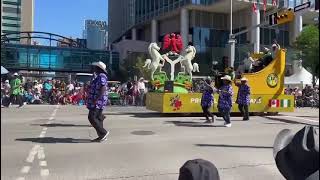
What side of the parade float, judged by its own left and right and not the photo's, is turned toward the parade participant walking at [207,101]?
left

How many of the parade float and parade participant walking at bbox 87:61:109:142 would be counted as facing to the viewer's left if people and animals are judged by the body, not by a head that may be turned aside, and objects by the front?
2

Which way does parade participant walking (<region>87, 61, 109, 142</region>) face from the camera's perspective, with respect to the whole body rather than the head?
to the viewer's left

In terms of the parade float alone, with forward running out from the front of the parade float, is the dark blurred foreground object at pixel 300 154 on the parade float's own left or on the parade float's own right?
on the parade float's own left

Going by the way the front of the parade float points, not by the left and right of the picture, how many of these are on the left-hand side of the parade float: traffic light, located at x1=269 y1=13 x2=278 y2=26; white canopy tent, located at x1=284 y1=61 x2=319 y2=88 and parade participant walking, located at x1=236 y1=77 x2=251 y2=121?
1

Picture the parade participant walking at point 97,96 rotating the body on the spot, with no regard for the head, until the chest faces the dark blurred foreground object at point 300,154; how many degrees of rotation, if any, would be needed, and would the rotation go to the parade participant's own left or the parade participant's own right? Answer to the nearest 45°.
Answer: approximately 90° to the parade participant's own left

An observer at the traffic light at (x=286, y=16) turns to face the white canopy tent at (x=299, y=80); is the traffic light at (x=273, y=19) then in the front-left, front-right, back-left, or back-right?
front-left

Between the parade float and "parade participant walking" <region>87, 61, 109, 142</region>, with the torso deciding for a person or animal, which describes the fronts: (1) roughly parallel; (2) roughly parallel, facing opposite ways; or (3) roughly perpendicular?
roughly parallel

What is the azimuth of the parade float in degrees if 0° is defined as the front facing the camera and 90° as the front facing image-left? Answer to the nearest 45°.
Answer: approximately 90°
